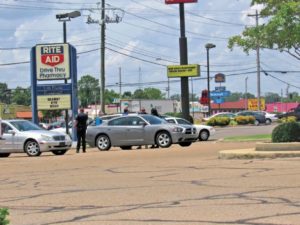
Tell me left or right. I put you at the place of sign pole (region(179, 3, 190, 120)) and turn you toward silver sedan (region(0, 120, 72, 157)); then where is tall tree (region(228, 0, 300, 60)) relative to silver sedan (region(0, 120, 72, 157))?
left

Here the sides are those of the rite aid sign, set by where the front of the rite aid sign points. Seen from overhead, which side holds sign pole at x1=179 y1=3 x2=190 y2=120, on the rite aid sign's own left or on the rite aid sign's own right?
on the rite aid sign's own left

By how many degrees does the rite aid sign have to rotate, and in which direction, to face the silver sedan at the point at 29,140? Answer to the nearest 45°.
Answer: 0° — it already faces it

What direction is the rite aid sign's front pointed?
toward the camera
